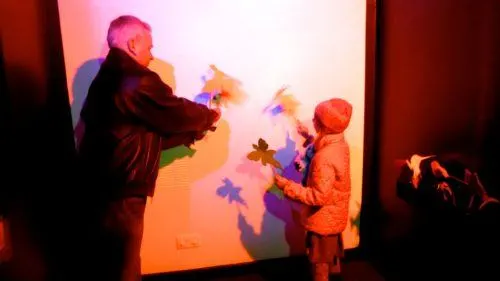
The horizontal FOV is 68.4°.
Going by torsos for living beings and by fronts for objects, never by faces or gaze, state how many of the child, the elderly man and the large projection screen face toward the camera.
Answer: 1

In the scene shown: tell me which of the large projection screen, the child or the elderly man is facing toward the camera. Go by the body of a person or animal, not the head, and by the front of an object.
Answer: the large projection screen

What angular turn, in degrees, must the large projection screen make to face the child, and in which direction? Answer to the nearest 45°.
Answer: approximately 45° to its left

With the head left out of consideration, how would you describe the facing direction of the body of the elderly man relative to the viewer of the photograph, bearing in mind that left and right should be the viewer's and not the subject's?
facing away from the viewer and to the right of the viewer

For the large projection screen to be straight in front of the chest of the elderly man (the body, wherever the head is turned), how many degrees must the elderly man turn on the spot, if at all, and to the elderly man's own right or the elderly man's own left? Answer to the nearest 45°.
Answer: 0° — they already face it

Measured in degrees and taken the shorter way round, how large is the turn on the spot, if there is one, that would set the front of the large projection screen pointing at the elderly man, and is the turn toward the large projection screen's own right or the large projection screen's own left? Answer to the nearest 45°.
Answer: approximately 45° to the large projection screen's own right

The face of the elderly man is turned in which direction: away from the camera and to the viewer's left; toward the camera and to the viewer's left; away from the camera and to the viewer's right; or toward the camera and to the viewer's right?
away from the camera and to the viewer's right

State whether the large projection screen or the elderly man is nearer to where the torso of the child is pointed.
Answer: the large projection screen

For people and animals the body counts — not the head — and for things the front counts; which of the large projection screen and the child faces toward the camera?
the large projection screen

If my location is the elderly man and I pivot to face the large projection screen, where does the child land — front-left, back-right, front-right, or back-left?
front-right

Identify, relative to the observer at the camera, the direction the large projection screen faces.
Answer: facing the viewer

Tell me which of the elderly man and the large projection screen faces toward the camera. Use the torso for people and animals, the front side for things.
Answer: the large projection screen

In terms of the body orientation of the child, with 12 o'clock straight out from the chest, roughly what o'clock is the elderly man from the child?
The elderly man is roughly at 10 o'clock from the child.

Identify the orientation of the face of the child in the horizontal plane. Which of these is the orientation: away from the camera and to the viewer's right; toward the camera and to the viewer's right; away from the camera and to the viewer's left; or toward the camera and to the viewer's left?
away from the camera and to the viewer's left

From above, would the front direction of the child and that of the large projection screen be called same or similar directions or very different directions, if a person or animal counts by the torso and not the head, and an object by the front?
very different directions

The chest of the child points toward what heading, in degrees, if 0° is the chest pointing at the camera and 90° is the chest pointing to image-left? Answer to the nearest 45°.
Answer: approximately 135°
